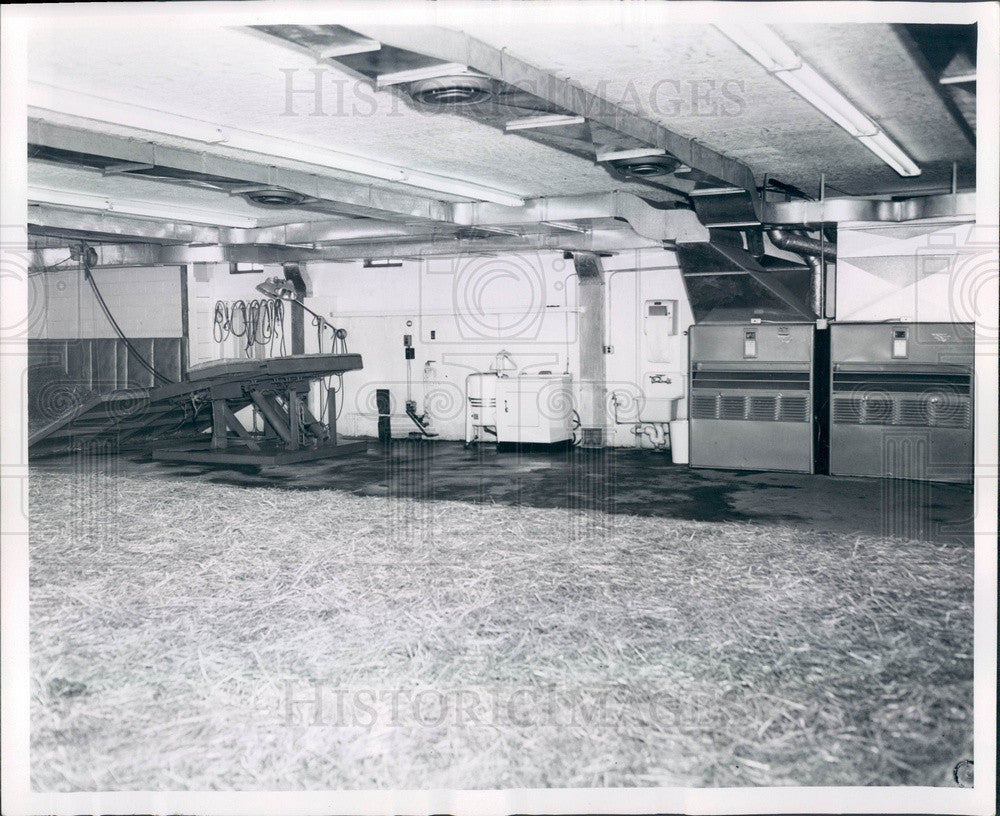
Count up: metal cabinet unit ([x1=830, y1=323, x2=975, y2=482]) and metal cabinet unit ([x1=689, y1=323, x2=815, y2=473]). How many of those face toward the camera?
2

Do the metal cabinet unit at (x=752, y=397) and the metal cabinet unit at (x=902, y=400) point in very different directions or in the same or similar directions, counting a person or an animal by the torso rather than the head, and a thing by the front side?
same or similar directions

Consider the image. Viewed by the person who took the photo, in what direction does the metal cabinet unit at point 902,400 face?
facing the viewer

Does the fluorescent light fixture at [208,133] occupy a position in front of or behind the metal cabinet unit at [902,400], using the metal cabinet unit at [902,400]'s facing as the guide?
in front

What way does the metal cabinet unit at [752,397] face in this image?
toward the camera

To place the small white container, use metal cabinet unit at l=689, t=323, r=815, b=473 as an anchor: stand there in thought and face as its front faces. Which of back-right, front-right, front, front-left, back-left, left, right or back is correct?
back-right

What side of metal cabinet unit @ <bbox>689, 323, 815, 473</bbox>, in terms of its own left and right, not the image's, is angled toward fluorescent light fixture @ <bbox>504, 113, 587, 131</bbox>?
front

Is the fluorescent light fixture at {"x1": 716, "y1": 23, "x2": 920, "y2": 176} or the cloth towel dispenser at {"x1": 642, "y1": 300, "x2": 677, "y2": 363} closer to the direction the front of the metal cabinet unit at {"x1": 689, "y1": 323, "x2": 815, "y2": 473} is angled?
the fluorescent light fixture

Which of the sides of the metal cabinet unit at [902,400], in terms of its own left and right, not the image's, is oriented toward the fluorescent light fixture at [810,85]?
front

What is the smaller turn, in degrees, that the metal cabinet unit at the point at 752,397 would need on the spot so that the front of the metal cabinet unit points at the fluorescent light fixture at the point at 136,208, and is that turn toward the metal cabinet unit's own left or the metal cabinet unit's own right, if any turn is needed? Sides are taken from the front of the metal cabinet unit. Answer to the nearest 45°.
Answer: approximately 90° to the metal cabinet unit's own right
